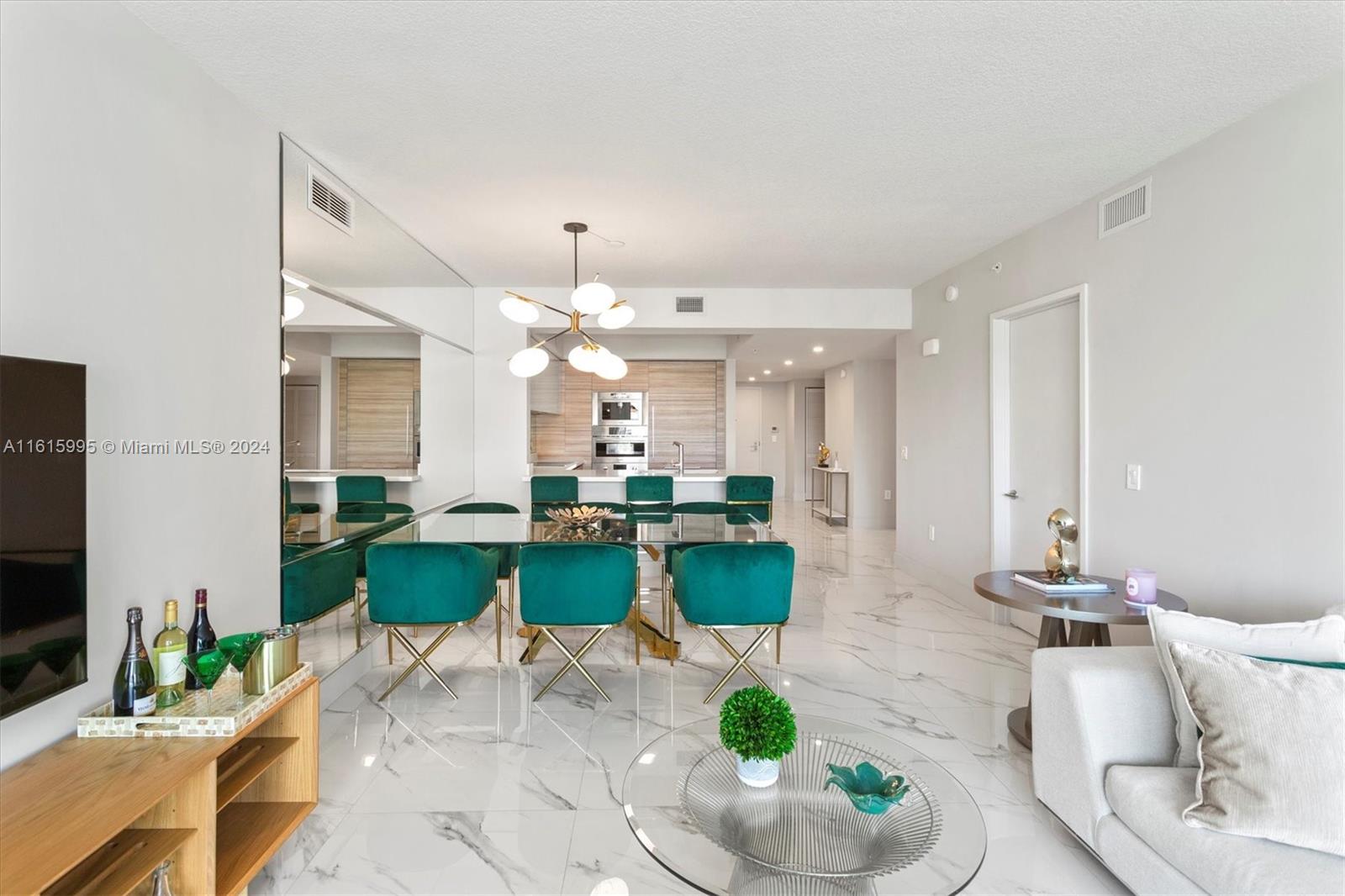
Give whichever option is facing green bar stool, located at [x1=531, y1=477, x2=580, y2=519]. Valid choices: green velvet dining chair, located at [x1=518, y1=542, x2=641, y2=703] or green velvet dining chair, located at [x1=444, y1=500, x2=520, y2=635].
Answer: green velvet dining chair, located at [x1=518, y1=542, x2=641, y2=703]

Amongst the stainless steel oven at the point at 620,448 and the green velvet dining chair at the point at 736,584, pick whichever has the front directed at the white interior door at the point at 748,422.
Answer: the green velvet dining chair

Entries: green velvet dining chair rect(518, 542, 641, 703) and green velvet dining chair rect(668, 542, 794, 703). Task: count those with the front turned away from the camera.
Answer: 2

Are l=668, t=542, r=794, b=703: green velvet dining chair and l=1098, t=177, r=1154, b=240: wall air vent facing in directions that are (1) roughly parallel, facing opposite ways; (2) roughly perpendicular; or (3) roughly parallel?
roughly perpendicular

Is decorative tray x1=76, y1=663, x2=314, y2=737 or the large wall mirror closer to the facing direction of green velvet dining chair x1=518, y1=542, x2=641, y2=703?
the large wall mirror

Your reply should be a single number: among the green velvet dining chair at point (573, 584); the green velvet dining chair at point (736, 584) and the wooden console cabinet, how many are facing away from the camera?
2

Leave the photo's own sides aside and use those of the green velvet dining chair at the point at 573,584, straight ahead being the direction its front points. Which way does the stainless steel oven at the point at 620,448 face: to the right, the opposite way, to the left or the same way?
the opposite way

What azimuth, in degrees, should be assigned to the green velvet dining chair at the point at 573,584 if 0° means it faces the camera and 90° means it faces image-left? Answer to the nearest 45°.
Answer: approximately 180°

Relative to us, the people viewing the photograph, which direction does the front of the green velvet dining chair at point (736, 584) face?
facing away from the viewer

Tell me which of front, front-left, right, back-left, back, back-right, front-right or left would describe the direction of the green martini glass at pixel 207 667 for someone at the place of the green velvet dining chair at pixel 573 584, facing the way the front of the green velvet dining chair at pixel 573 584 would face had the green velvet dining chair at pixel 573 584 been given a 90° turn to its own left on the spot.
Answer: front-left

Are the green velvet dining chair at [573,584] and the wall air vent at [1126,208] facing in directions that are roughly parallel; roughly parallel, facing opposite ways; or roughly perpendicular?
roughly perpendicular

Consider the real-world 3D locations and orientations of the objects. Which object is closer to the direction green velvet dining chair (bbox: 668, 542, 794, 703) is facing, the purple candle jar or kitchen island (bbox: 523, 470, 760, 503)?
the kitchen island
